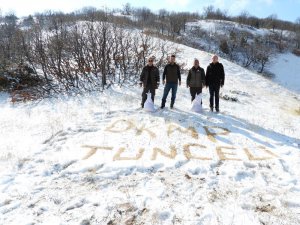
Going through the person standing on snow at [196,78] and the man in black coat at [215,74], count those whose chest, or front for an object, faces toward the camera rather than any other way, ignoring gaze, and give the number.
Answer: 2

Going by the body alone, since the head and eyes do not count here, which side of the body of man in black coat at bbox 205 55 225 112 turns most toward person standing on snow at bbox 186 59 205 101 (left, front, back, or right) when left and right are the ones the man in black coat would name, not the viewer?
right

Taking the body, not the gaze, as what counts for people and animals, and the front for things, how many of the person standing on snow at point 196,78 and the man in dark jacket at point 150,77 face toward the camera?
2

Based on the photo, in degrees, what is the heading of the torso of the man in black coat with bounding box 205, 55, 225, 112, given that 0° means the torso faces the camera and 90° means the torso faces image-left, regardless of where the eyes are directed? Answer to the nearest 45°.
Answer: approximately 0°

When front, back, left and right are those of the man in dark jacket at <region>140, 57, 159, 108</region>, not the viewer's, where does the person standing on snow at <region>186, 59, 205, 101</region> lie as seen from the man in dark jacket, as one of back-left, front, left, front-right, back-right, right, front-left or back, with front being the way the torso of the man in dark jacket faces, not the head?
left

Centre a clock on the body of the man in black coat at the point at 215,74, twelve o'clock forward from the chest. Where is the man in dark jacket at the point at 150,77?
The man in dark jacket is roughly at 3 o'clock from the man in black coat.

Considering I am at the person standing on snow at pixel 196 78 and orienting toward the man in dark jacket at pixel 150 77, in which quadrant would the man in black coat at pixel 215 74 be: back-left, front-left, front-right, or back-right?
back-left

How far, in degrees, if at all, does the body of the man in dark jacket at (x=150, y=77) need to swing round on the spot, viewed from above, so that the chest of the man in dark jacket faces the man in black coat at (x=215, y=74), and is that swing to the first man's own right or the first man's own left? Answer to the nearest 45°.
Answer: approximately 90° to the first man's own left
